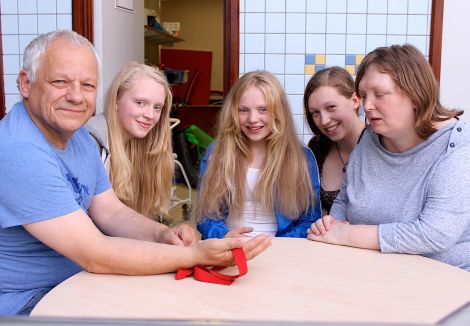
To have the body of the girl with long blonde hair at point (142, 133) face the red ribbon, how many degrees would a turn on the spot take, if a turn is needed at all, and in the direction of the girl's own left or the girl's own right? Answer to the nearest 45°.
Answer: approximately 45° to the girl's own right

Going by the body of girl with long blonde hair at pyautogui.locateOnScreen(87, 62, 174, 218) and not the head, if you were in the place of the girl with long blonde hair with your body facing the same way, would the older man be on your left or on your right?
on your right

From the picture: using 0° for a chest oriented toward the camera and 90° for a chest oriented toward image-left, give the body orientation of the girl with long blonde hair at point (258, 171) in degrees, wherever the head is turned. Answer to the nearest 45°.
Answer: approximately 0°

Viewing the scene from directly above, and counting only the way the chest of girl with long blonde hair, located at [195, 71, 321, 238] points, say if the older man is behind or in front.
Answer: in front

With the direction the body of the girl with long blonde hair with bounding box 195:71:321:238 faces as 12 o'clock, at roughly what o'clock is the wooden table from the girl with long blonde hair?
The wooden table is roughly at 12 o'clock from the girl with long blonde hair.

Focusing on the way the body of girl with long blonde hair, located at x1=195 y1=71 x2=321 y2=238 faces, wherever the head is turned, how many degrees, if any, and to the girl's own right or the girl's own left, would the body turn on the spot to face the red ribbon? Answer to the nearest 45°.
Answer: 0° — they already face it

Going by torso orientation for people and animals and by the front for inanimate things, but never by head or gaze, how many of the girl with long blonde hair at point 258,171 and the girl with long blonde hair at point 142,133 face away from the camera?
0
